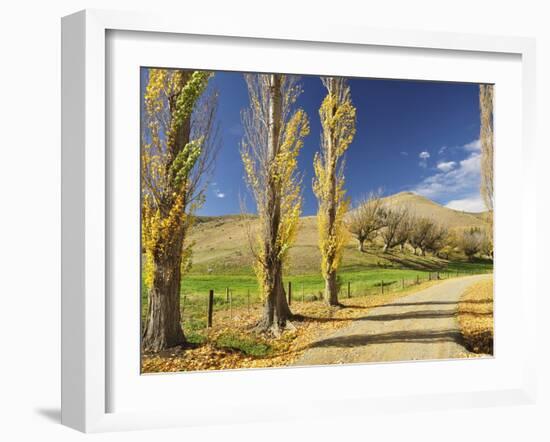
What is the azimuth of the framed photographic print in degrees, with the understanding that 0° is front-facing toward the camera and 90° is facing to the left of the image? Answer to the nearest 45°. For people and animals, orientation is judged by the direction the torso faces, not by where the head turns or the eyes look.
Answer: approximately 315°
